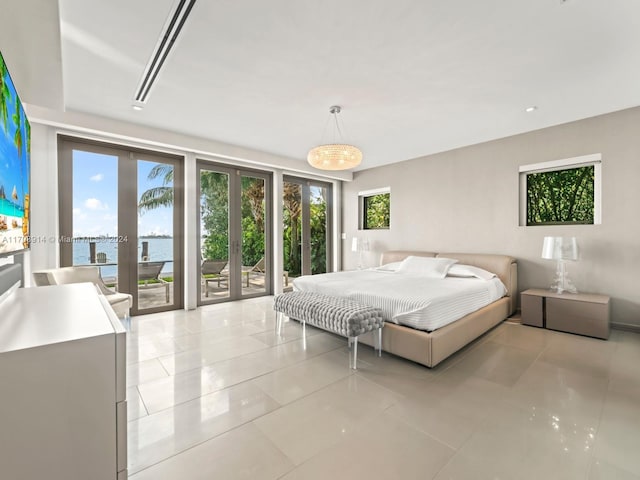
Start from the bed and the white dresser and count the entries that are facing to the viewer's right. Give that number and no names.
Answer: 1

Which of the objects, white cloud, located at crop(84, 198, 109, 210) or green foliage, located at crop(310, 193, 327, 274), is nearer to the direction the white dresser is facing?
the green foliage

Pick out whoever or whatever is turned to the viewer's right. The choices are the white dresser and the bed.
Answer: the white dresser

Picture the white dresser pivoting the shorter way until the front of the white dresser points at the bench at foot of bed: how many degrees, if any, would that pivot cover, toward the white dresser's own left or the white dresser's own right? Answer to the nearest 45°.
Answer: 0° — it already faces it

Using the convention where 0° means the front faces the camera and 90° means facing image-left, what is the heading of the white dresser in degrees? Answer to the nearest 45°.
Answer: approximately 270°

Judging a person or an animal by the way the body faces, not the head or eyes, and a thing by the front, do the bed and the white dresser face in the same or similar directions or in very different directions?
very different directions

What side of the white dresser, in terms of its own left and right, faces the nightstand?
front

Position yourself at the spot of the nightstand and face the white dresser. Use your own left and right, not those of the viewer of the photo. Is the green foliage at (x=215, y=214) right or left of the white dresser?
right

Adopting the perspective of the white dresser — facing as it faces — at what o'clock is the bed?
The bed is roughly at 12 o'clock from the white dresser.
